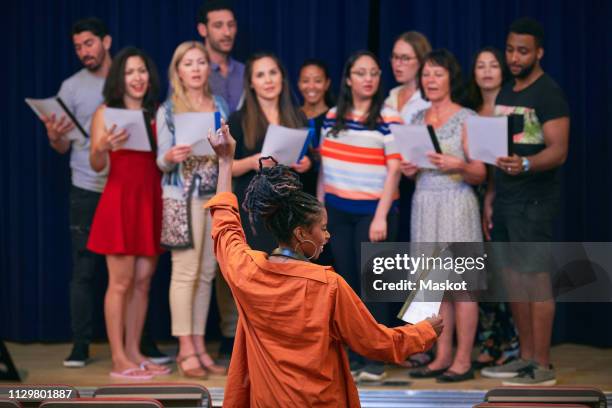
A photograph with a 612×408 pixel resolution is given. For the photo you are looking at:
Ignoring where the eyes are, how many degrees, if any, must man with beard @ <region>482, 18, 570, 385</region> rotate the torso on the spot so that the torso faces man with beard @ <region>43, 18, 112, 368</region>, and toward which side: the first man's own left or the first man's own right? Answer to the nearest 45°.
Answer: approximately 45° to the first man's own right

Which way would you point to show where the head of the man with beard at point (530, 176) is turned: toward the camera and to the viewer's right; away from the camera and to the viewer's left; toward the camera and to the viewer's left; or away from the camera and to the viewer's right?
toward the camera and to the viewer's left

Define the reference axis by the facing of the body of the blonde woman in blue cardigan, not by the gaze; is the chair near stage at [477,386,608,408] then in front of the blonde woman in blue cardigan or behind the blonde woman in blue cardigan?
in front

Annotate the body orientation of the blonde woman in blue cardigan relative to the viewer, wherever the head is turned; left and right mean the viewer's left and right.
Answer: facing the viewer and to the right of the viewer

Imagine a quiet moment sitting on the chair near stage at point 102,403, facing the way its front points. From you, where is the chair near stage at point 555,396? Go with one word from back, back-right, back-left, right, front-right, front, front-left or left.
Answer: right

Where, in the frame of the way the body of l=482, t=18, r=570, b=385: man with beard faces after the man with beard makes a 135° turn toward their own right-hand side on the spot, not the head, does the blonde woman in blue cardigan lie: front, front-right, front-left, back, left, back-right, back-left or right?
left

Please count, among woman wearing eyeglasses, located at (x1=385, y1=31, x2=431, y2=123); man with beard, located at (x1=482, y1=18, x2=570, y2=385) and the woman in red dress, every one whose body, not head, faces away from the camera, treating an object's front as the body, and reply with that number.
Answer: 0

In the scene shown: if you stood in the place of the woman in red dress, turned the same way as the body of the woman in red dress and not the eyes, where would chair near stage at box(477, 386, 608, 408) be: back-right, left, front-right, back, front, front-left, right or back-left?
front

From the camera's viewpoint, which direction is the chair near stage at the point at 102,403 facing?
away from the camera

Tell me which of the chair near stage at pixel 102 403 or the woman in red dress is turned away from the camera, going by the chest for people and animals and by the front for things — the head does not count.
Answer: the chair near stage

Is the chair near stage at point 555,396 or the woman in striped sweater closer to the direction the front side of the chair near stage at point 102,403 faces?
the woman in striped sweater

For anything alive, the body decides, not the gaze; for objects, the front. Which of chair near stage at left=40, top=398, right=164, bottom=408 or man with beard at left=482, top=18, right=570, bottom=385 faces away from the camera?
the chair near stage

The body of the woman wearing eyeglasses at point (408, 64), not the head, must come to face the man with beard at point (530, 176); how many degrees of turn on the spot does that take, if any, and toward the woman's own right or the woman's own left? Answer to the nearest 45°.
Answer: approximately 90° to the woman's own left

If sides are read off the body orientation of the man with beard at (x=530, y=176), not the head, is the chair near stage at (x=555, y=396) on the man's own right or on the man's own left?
on the man's own left

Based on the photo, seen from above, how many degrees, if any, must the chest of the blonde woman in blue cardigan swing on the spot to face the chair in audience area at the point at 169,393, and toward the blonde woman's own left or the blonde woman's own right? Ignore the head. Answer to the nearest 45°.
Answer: approximately 45° to the blonde woman's own right

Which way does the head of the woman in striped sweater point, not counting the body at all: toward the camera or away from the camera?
toward the camera

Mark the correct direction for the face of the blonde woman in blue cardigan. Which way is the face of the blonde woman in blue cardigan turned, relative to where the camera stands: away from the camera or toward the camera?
toward the camera

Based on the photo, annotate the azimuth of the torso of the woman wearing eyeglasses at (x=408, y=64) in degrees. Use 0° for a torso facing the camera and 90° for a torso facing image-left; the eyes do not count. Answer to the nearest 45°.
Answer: approximately 45°
